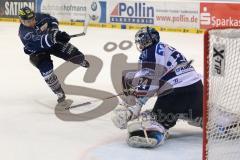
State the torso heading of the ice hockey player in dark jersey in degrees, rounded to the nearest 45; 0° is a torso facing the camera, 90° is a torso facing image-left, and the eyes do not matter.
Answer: approximately 315°

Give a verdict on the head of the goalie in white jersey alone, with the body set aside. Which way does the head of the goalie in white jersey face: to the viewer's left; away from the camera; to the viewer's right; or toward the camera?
to the viewer's left

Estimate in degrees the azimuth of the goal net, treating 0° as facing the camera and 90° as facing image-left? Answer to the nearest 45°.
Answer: approximately 90°

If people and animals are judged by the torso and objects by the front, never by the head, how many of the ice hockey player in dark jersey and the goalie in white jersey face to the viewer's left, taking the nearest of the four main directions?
1

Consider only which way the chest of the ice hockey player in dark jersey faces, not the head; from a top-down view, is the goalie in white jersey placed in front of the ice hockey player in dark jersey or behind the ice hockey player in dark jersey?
in front

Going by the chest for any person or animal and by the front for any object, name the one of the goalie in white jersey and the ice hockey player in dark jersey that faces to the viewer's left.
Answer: the goalie in white jersey

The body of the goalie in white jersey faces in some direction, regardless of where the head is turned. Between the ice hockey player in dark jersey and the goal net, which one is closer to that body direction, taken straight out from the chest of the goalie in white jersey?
the ice hockey player in dark jersey

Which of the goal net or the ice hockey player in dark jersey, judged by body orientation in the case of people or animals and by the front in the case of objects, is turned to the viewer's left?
the goal net

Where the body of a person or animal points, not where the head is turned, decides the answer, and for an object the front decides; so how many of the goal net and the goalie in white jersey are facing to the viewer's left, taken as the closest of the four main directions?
2

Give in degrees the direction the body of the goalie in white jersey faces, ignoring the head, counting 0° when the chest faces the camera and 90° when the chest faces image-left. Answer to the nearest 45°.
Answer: approximately 90°
